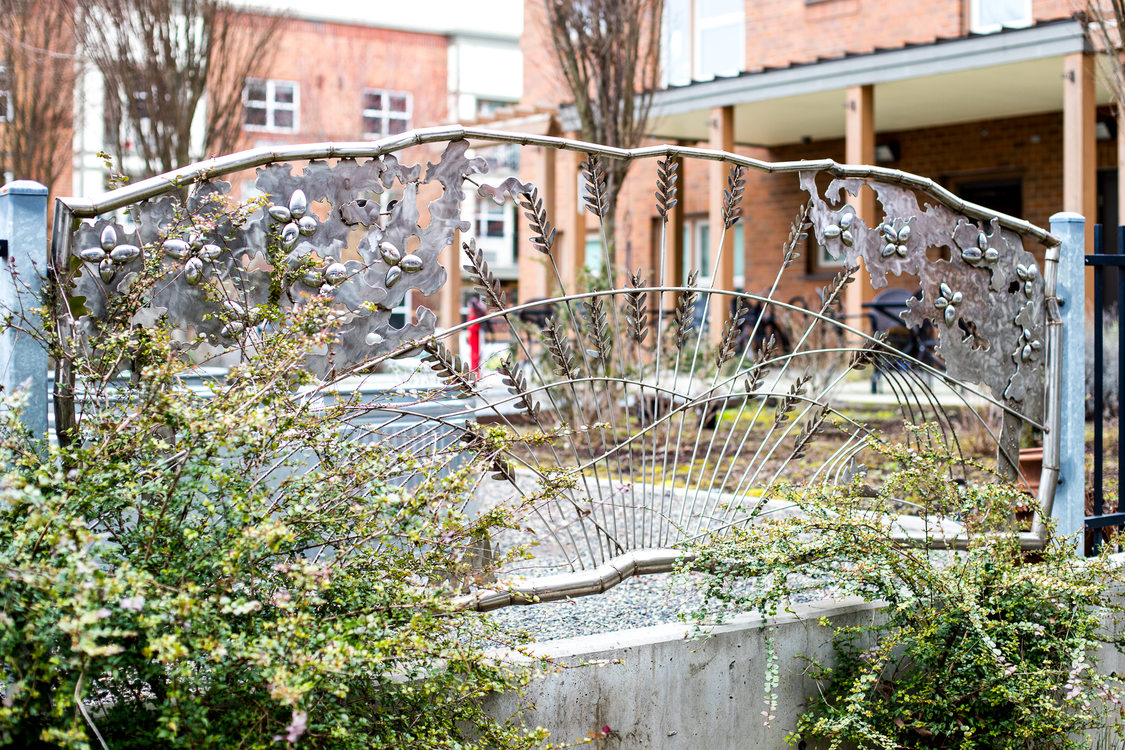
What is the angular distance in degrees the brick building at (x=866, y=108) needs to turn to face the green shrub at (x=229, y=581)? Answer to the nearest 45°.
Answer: approximately 45° to its left

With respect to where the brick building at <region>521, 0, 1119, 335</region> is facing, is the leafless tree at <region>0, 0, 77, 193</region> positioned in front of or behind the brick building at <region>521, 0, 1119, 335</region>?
in front

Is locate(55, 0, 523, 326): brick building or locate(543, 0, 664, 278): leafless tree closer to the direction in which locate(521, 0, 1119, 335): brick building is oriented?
the leafless tree

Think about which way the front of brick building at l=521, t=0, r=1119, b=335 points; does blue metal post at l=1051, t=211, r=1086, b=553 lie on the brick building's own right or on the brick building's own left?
on the brick building's own left

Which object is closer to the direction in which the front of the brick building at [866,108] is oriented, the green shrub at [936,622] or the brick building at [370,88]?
the green shrub

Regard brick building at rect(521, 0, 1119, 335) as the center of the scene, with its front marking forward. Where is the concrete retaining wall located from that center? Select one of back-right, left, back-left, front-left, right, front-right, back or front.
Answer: front-left

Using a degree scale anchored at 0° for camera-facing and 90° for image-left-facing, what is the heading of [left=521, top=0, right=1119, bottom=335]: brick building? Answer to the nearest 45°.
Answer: approximately 45°

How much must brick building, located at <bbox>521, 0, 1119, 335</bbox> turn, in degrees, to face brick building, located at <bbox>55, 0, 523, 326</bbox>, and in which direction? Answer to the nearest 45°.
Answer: approximately 90° to its right

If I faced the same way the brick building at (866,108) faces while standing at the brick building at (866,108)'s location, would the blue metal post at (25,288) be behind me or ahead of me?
ahead
